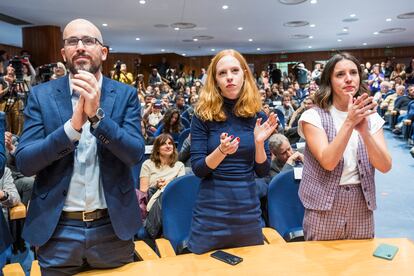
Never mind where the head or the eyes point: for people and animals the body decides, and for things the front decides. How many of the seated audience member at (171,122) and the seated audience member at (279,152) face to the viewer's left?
0

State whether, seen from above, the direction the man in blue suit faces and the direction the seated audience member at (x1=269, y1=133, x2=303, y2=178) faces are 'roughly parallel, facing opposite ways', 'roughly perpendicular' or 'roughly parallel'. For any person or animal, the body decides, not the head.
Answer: roughly parallel

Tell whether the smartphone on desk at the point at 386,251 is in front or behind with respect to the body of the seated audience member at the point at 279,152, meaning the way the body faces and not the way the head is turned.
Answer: in front

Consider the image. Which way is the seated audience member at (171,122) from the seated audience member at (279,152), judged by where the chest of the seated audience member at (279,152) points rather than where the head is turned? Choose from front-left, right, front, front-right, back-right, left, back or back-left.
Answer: back

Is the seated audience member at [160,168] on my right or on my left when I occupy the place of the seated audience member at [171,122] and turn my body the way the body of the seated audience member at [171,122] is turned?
on my right

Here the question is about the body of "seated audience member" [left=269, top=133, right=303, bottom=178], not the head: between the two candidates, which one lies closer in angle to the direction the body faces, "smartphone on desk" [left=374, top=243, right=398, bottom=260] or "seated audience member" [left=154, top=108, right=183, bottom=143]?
the smartphone on desk

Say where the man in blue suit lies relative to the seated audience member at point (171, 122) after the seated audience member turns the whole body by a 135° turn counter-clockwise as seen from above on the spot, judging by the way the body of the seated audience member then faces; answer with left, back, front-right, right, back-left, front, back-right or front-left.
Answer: back

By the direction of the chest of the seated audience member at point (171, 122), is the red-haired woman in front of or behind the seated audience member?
in front

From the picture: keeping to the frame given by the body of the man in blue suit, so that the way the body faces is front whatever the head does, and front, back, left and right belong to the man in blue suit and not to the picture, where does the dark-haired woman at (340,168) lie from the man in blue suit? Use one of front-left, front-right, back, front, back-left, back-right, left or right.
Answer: left

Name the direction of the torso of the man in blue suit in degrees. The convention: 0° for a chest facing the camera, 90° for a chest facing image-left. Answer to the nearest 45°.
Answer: approximately 0°

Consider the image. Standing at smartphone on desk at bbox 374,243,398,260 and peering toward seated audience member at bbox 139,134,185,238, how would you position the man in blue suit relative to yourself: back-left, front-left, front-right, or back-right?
front-left

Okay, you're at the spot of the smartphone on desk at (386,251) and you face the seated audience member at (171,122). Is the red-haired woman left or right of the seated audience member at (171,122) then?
left

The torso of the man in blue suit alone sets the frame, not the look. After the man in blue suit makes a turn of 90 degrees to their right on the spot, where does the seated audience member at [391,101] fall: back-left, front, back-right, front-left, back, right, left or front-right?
back-right

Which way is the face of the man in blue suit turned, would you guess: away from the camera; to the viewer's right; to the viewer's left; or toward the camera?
toward the camera

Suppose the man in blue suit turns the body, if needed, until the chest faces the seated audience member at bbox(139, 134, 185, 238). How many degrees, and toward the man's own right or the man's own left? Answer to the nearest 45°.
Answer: approximately 180°

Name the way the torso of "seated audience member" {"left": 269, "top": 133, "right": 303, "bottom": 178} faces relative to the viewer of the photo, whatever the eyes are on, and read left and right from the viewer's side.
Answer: facing the viewer and to the right of the viewer
